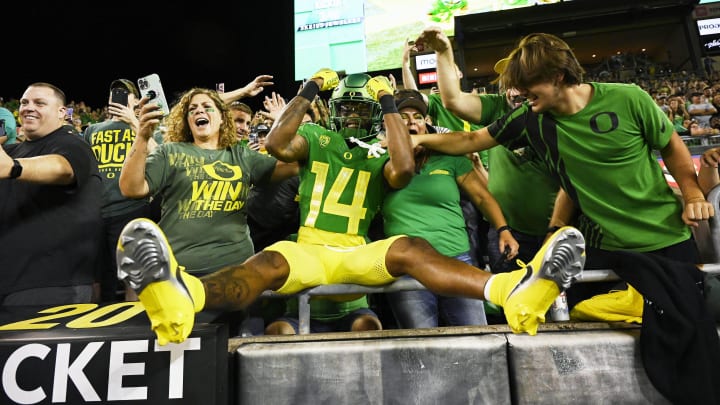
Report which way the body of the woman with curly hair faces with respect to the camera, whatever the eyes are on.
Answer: toward the camera
